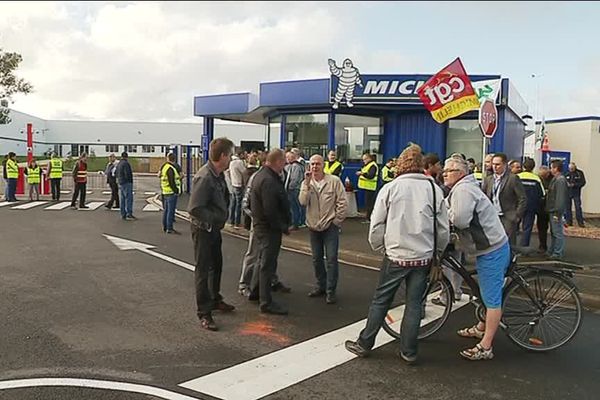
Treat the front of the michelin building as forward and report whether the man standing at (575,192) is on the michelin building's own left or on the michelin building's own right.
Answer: on the michelin building's own left

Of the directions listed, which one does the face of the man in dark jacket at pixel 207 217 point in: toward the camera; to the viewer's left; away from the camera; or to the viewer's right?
to the viewer's right

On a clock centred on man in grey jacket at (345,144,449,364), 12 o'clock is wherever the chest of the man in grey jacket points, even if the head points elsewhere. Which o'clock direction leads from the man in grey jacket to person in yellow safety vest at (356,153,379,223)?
The person in yellow safety vest is roughly at 12 o'clock from the man in grey jacket.

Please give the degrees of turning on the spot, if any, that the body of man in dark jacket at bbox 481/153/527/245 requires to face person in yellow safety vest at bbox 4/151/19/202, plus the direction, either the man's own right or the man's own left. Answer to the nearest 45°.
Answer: approximately 45° to the man's own right

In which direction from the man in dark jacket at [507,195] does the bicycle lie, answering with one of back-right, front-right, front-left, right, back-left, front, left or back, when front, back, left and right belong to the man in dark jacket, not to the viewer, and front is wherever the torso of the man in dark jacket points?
front-left

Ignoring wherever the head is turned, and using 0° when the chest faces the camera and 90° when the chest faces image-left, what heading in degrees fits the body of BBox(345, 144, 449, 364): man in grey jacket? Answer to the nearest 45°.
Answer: approximately 180°

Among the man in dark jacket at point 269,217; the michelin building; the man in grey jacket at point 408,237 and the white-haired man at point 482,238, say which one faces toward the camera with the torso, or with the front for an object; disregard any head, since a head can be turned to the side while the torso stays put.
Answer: the michelin building

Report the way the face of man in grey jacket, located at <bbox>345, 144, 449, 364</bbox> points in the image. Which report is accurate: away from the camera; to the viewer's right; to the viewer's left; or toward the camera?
away from the camera

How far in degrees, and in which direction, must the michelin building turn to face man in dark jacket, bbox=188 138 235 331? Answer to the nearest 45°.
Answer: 0° — it already faces them

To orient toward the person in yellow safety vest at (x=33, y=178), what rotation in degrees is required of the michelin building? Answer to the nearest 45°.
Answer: approximately 90° to its right

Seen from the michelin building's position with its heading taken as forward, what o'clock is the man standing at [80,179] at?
The man standing is roughly at 3 o'clock from the michelin building.

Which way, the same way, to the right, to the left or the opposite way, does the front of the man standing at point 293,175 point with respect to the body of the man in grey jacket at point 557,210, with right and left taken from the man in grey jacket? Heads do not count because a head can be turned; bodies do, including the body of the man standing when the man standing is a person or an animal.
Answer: to the left
